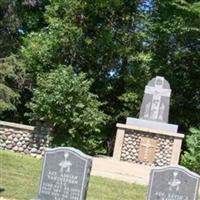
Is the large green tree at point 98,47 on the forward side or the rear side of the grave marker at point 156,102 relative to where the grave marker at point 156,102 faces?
on the rear side

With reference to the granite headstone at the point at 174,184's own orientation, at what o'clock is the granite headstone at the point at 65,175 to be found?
the granite headstone at the point at 65,175 is roughly at 3 o'clock from the granite headstone at the point at 174,184.

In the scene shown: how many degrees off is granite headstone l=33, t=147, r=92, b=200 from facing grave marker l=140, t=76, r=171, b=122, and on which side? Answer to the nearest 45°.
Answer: approximately 180°

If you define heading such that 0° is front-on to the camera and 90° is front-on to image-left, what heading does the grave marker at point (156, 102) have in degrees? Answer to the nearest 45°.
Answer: approximately 0°

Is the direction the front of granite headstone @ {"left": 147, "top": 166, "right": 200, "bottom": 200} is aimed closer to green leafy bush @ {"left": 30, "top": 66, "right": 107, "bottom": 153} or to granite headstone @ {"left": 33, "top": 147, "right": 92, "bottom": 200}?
the granite headstone

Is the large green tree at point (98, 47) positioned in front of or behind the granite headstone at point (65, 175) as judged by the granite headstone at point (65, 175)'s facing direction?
behind

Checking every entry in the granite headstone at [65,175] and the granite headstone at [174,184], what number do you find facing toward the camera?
2

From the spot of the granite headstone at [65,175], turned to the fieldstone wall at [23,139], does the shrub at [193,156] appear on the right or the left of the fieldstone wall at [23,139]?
right
